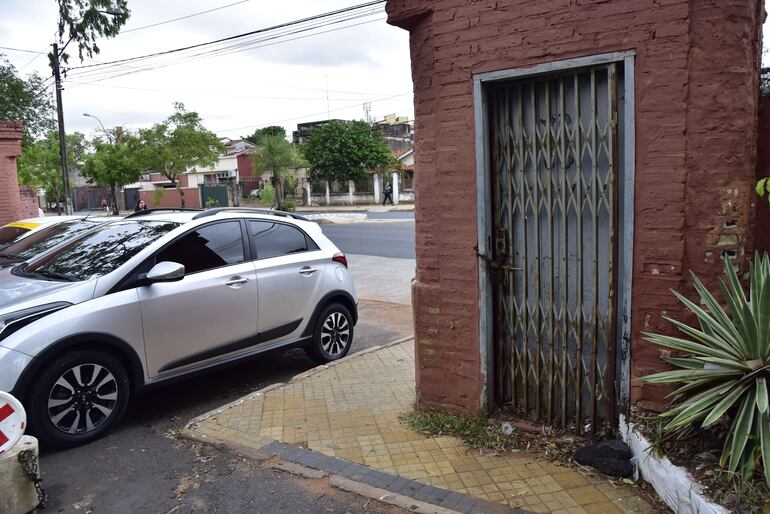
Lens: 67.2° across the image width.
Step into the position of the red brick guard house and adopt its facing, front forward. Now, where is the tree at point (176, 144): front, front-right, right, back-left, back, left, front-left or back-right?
back-right

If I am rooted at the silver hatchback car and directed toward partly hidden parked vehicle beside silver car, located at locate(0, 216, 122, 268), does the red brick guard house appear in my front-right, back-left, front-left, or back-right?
back-right

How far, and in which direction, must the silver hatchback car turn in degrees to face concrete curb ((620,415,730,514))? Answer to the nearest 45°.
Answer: approximately 90° to its left

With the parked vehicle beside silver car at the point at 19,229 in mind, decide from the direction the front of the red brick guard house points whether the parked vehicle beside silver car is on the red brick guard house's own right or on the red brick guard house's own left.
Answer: on the red brick guard house's own right

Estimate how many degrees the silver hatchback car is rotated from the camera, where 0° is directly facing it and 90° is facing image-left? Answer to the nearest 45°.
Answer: approximately 45°

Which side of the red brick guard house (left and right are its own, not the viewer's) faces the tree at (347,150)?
back

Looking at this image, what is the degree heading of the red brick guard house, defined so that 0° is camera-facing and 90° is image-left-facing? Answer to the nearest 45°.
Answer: approximately 0°

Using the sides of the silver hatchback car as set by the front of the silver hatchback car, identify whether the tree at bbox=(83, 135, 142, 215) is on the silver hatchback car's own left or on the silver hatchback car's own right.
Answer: on the silver hatchback car's own right

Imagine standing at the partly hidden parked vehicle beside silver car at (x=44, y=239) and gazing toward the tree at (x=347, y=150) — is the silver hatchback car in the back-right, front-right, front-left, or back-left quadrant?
back-right
